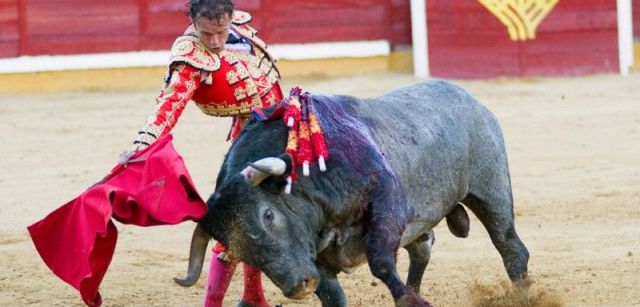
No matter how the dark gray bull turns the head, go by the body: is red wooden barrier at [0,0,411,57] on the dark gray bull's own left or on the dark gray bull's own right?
on the dark gray bull's own right

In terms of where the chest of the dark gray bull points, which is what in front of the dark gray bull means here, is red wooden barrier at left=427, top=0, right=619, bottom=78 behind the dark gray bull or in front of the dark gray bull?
behind

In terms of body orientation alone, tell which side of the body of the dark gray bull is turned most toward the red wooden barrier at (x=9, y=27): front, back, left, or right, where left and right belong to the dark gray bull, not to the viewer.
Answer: right

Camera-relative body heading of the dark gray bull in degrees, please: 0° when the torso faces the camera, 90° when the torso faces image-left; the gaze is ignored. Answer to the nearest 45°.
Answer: approximately 45°

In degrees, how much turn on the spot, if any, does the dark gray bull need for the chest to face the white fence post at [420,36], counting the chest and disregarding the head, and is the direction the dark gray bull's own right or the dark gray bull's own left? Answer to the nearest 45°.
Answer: approximately 135° to the dark gray bull's own right
